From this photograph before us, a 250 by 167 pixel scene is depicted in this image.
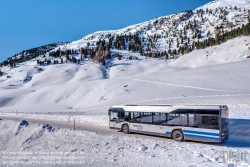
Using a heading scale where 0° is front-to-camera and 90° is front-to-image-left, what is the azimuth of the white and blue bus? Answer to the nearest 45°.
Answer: approximately 135°
